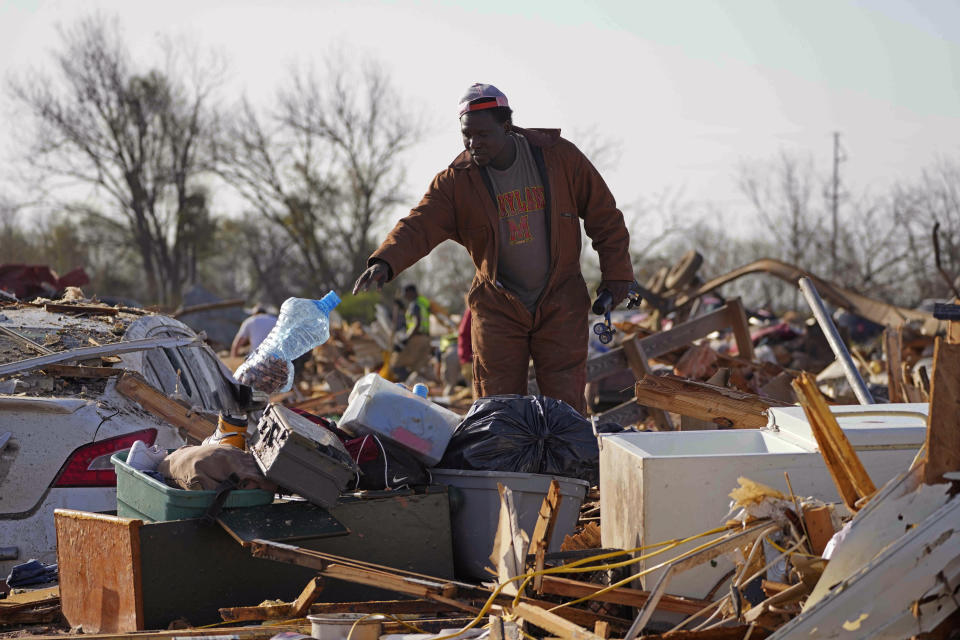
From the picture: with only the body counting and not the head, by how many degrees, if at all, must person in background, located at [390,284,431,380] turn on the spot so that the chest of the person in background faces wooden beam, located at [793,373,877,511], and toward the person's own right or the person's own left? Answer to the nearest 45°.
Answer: approximately 90° to the person's own left

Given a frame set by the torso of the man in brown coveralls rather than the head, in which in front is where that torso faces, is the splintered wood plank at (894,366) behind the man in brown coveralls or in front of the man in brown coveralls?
behind

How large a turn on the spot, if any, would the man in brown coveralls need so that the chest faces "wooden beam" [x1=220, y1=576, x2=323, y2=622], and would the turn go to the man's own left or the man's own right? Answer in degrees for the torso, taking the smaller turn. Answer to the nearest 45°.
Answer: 0° — they already face it

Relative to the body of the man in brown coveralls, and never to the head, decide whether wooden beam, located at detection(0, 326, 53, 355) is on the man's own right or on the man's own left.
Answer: on the man's own right

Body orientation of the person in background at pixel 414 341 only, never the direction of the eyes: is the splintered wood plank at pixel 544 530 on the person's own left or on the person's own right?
on the person's own left

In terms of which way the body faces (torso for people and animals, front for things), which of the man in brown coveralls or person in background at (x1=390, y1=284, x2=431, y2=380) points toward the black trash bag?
the man in brown coveralls
